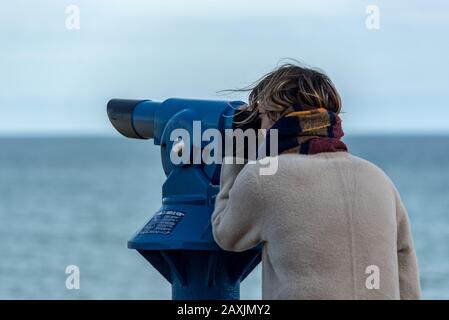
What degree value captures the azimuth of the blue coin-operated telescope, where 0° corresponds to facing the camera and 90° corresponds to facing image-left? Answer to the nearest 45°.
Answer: approximately 90°
